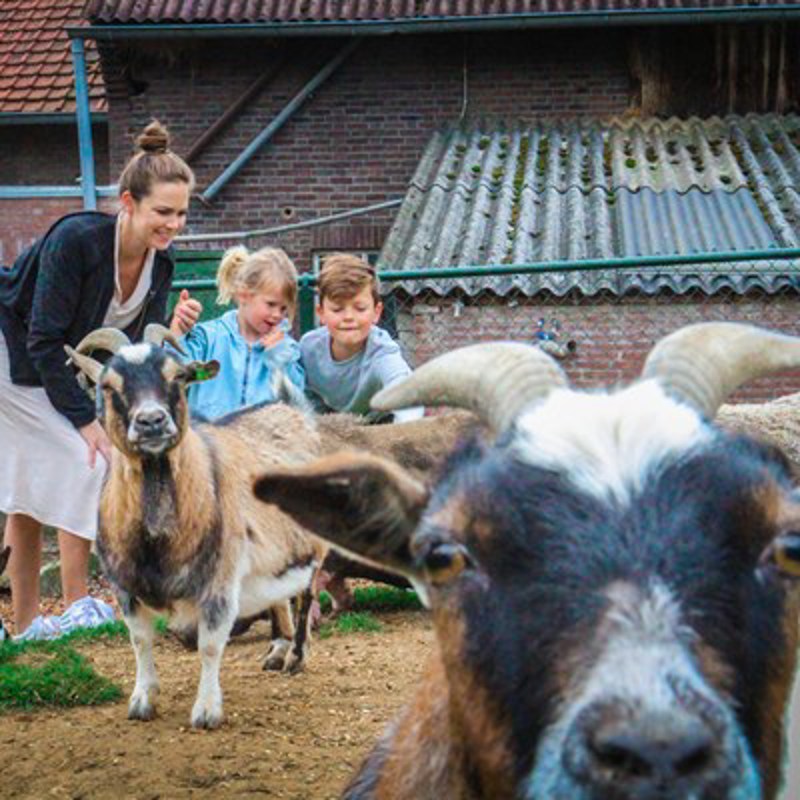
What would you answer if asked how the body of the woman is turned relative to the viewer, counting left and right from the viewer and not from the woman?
facing the viewer and to the right of the viewer

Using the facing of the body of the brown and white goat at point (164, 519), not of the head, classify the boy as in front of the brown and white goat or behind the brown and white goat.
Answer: behind

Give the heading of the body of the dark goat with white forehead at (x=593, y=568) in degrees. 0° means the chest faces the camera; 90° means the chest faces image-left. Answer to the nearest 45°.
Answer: approximately 0°

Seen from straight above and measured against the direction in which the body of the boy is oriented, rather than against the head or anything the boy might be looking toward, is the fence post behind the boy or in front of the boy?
behind

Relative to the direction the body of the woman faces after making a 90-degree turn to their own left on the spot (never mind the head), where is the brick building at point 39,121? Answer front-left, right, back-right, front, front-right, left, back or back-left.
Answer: front-left

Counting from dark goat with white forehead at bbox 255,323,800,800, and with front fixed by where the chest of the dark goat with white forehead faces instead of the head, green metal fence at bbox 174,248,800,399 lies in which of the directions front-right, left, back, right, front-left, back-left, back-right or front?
back

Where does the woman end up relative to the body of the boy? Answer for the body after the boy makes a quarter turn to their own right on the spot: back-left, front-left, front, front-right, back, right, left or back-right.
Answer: front

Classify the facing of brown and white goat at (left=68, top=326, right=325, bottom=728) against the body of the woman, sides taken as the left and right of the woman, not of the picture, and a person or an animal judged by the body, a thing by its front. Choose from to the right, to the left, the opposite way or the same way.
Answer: to the right

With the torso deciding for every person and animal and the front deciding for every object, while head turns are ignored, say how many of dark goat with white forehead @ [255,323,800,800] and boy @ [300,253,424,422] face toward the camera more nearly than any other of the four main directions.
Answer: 2

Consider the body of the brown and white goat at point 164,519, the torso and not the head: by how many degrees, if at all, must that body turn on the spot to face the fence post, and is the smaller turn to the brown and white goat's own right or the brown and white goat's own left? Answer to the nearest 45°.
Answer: approximately 135° to the brown and white goat's own right

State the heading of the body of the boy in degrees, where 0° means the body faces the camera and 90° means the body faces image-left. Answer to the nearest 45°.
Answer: approximately 0°

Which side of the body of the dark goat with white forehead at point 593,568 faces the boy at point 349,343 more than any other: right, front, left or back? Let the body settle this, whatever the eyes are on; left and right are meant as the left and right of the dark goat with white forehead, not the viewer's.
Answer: back

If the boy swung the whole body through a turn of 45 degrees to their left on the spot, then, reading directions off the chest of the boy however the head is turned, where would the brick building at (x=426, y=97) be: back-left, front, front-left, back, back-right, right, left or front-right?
back-left
